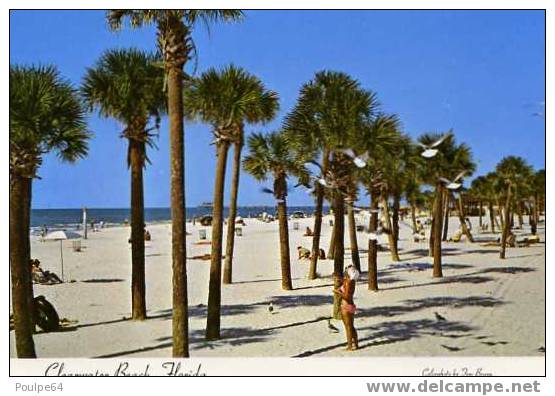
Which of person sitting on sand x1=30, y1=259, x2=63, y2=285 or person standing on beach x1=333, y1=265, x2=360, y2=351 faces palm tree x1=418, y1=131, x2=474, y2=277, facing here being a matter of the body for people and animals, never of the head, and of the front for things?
the person sitting on sand

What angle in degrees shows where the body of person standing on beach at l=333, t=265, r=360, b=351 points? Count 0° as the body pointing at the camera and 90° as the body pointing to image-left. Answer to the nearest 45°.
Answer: approximately 90°

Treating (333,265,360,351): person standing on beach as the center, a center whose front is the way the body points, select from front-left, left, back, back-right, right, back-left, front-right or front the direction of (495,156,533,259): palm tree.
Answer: back-right

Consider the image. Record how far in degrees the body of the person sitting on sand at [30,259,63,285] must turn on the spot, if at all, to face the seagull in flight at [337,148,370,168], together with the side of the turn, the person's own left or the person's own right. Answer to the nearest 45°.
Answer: approximately 45° to the person's own right

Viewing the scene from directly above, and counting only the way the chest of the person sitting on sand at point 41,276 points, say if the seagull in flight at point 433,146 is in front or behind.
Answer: in front

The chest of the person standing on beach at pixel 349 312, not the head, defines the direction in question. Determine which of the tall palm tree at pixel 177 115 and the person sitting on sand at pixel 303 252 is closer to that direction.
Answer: the tall palm tree

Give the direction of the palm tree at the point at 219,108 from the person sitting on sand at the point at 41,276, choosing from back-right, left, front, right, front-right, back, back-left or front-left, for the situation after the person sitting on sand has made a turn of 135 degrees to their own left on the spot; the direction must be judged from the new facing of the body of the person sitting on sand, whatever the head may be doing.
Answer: back

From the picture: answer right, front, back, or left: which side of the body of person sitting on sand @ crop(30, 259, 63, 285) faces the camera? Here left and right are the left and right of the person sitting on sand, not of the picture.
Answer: right

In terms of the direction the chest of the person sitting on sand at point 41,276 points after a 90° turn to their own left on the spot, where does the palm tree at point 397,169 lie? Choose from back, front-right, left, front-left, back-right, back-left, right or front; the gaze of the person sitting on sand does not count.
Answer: right

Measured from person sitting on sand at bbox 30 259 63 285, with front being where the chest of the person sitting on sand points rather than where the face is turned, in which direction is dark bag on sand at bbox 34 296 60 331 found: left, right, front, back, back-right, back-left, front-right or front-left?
right

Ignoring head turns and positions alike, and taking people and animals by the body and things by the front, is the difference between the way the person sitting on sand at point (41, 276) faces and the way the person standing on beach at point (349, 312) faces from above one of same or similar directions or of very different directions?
very different directions

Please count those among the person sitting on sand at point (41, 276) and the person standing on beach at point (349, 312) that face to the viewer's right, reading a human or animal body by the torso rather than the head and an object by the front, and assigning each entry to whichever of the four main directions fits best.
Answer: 1
